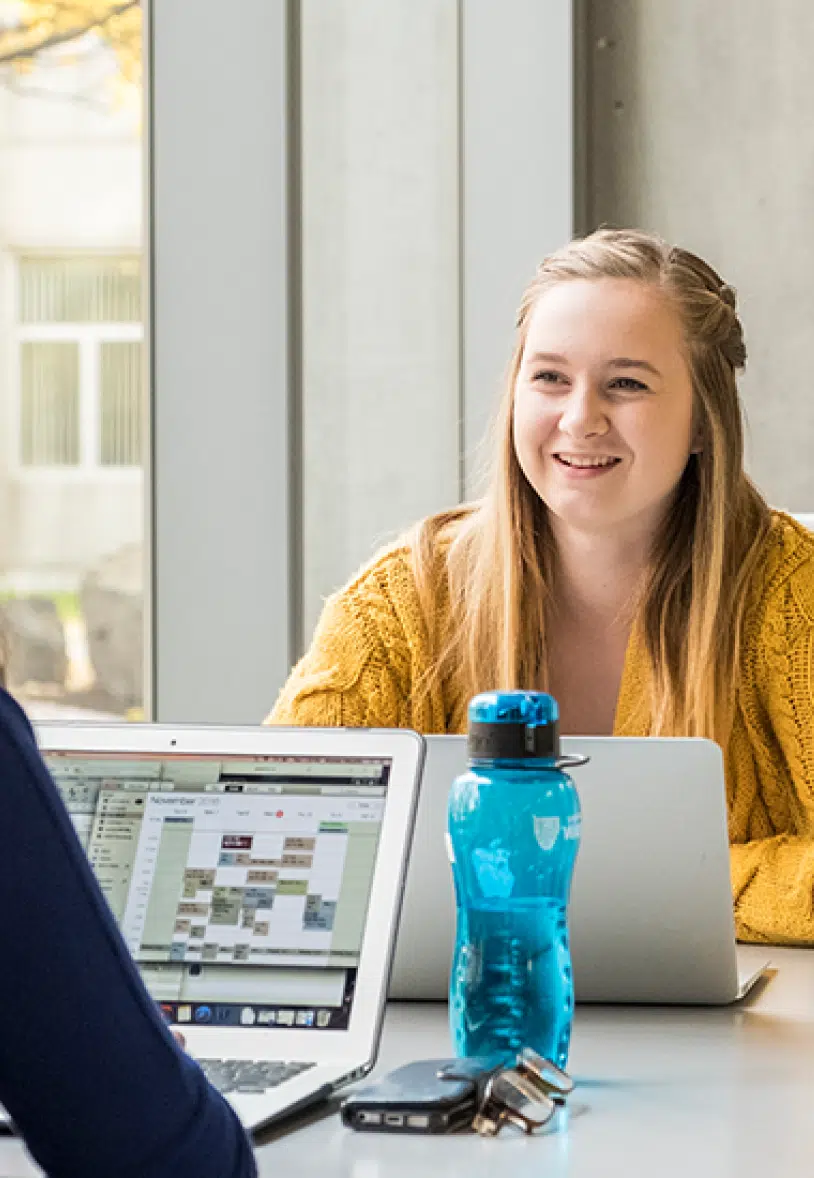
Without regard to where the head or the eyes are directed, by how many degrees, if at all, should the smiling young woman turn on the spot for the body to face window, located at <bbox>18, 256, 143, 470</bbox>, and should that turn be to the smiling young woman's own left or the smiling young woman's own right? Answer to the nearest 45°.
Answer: approximately 135° to the smiling young woman's own right

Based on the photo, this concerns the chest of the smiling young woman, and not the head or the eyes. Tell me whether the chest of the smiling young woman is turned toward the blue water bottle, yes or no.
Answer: yes

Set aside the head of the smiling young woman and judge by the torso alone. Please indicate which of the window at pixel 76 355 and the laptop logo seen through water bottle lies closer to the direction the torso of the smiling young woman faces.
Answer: the laptop logo seen through water bottle

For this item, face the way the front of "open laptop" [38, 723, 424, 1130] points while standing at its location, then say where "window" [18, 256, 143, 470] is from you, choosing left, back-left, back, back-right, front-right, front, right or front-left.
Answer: back-right

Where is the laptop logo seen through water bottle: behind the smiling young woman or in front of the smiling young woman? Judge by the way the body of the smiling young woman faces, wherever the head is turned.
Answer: in front

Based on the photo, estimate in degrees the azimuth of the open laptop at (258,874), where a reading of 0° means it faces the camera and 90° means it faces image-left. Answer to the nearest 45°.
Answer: approximately 45°

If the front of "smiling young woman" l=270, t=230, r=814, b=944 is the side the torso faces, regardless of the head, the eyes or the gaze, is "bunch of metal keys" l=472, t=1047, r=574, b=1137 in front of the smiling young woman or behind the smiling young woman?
in front

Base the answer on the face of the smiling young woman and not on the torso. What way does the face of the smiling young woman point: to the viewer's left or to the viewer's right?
to the viewer's left

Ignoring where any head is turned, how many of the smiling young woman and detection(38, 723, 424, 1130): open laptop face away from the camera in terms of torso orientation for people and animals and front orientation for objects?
0

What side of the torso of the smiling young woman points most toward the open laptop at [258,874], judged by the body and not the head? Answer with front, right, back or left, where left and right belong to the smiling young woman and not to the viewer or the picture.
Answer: front
